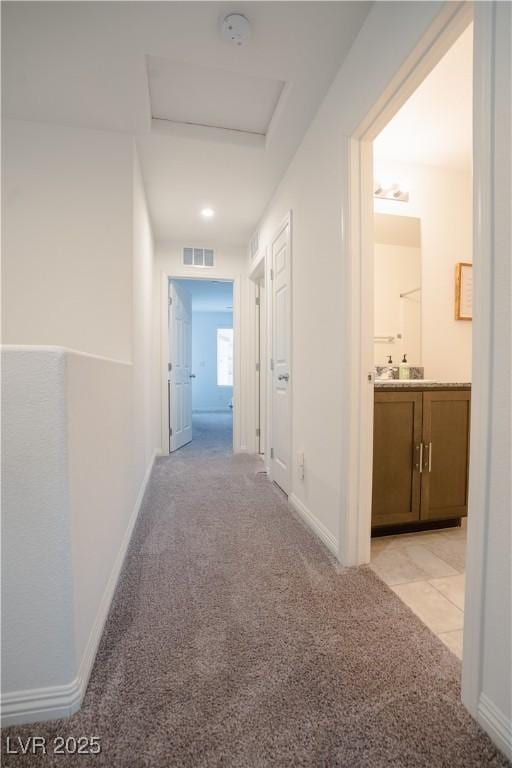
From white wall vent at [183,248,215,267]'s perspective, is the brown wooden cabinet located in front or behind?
in front

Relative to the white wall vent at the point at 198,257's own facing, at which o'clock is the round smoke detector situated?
The round smoke detector is roughly at 12 o'clock from the white wall vent.

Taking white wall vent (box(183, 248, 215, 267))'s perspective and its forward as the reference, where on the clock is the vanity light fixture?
The vanity light fixture is roughly at 11 o'clock from the white wall vent.

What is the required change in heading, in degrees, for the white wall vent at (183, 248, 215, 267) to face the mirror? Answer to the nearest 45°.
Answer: approximately 45° to its left

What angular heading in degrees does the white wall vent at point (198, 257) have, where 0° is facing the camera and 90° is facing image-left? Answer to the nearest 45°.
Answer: approximately 0°

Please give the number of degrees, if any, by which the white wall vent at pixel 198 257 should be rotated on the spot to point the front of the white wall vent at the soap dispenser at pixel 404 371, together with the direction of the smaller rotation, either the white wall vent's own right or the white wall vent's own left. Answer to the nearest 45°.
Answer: approximately 45° to the white wall vent's own left
